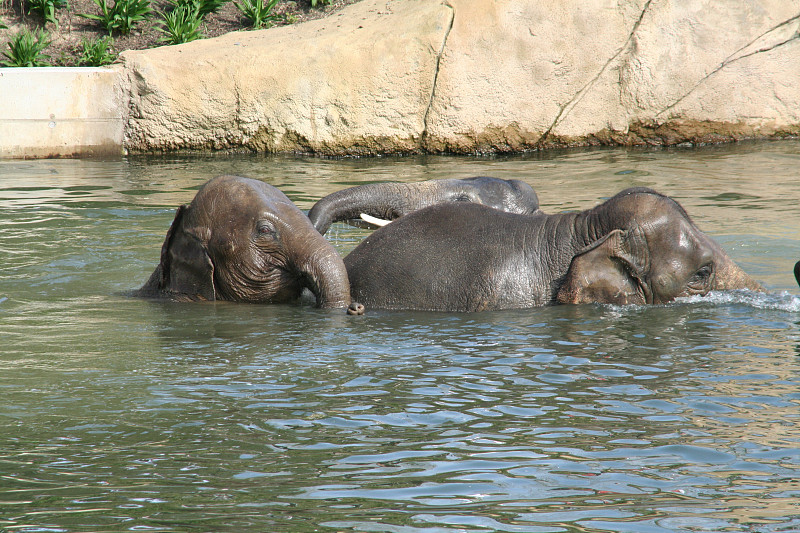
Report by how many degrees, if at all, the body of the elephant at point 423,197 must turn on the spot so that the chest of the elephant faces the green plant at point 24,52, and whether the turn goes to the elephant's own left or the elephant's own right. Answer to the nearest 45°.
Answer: approximately 45° to the elephant's own right

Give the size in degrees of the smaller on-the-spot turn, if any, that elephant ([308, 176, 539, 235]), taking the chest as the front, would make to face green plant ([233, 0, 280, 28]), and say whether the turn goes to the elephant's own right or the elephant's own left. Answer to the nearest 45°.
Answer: approximately 90° to the elephant's own right

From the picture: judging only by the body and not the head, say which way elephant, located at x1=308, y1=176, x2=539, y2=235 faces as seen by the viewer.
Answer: to the viewer's left

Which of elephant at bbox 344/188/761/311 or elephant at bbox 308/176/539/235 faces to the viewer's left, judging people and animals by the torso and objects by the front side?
elephant at bbox 308/176/539/235

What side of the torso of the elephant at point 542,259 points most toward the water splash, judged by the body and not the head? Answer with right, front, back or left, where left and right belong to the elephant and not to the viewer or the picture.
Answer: front

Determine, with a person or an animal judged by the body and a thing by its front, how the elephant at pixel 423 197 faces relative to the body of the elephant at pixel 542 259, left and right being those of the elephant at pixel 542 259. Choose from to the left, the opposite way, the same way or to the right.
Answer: the opposite way

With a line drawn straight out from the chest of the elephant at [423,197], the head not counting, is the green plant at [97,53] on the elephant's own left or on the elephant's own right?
on the elephant's own right

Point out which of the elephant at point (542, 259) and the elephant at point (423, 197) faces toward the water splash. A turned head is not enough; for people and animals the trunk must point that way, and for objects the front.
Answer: the elephant at point (542, 259)

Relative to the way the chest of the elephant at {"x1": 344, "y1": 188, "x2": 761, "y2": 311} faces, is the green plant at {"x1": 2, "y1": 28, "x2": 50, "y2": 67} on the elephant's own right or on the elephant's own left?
on the elephant's own left

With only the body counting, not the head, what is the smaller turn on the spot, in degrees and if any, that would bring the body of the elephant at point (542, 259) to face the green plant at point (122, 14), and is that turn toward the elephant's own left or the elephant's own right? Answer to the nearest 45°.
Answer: approximately 135° to the elephant's own left

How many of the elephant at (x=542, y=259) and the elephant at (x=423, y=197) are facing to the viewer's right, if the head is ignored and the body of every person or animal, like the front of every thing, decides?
1

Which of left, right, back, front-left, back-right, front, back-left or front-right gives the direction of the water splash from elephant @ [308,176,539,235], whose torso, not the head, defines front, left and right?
back-left

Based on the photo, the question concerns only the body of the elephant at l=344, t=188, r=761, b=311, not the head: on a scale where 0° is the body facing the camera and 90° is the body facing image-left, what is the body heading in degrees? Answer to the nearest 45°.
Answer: approximately 270°
